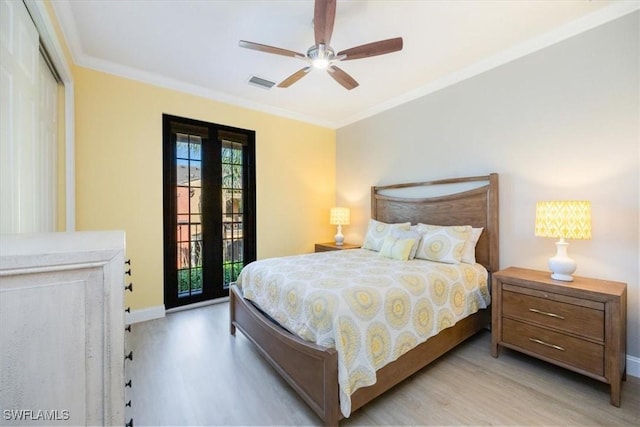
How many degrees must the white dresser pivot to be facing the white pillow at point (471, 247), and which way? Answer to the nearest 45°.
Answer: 0° — it already faces it

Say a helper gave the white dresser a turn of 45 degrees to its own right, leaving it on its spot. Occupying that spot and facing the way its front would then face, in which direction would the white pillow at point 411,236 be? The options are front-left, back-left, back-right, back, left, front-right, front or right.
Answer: front-left

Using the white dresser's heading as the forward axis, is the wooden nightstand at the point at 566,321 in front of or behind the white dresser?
in front

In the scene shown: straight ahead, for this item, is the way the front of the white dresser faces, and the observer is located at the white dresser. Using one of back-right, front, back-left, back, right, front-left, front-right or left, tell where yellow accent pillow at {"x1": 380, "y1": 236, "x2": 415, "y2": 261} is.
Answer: front

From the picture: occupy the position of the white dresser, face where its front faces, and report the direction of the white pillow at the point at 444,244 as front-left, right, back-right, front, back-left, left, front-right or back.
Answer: front

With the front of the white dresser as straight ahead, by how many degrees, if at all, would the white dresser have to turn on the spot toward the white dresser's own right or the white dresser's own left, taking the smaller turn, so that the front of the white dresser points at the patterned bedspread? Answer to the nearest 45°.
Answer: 0° — it already faces it

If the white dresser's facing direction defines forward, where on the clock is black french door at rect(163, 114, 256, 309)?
The black french door is roughly at 10 o'clock from the white dresser.

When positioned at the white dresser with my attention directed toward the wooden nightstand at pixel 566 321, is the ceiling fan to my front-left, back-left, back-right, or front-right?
front-left

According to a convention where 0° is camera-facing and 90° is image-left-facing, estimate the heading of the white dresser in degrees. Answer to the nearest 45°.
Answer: approximately 270°
